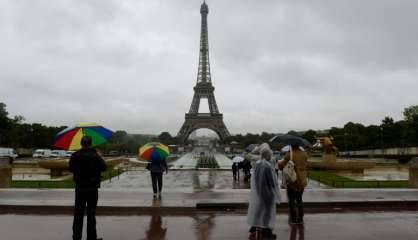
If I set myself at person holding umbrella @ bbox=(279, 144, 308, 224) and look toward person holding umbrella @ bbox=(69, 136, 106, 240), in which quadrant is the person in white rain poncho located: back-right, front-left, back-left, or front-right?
front-left

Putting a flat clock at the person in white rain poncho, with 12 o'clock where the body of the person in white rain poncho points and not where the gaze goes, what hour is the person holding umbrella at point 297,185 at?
The person holding umbrella is roughly at 10 o'clock from the person in white rain poncho.

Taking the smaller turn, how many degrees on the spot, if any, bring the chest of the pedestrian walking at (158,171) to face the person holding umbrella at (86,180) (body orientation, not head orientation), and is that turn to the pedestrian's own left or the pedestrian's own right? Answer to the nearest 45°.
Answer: approximately 180°

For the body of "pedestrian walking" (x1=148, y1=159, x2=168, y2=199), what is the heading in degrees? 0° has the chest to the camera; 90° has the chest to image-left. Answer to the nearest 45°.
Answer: approximately 180°

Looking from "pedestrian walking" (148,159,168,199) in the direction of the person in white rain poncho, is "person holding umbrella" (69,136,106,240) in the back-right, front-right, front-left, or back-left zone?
front-right

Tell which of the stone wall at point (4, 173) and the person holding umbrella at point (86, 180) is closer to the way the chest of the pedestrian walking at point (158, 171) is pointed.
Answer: the stone wall

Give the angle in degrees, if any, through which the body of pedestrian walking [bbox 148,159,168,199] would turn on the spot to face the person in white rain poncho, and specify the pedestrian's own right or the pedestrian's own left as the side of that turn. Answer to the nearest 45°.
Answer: approximately 180°

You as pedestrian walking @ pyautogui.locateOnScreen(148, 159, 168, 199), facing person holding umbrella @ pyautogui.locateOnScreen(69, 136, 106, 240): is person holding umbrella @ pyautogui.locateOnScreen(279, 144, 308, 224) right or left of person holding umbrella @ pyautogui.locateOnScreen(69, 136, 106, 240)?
left

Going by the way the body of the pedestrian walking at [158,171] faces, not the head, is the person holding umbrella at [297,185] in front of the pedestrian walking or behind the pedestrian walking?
behind

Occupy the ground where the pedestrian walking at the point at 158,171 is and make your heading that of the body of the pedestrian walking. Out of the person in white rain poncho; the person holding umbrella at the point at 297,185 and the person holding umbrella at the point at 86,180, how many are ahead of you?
0
